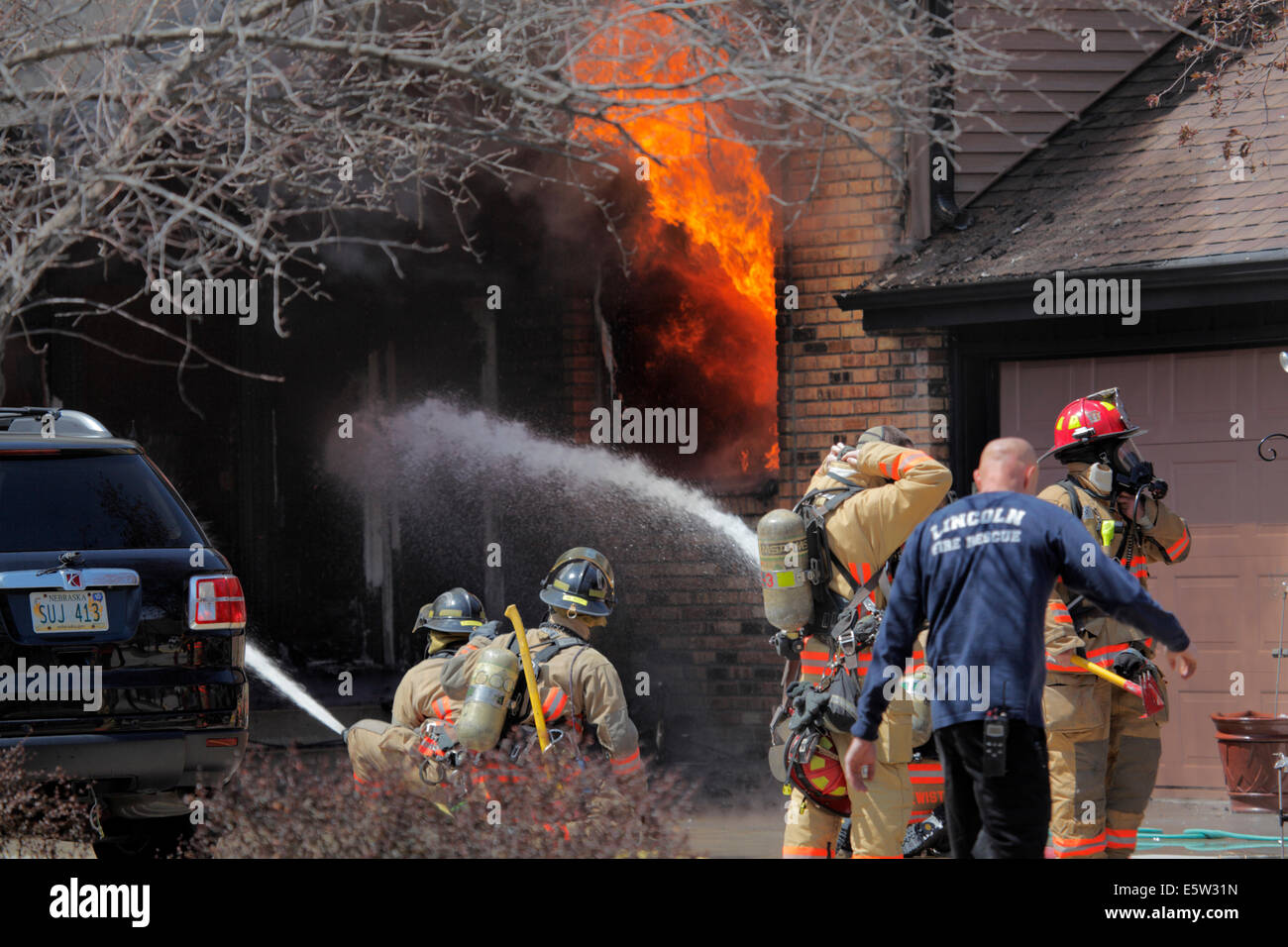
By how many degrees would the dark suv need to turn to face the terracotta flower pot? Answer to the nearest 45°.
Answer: approximately 90° to its right

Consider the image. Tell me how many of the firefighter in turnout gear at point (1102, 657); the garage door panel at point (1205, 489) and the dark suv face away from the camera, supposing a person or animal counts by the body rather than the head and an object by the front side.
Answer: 1

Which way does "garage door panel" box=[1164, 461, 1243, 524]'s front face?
toward the camera

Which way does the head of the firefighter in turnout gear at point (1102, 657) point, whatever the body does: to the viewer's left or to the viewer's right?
to the viewer's right

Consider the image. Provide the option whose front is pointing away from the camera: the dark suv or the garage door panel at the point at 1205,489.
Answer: the dark suv

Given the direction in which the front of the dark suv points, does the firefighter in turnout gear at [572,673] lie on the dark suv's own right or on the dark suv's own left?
on the dark suv's own right

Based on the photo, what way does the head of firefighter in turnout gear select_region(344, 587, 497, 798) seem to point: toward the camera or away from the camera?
away from the camera

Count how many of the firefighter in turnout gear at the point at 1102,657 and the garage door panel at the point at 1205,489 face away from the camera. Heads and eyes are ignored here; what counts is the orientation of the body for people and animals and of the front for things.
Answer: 0

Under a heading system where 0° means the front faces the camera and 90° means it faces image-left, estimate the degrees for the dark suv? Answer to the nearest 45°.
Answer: approximately 180°

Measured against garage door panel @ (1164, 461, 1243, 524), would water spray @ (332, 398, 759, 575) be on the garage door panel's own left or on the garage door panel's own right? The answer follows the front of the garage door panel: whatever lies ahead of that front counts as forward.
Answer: on the garage door panel's own right

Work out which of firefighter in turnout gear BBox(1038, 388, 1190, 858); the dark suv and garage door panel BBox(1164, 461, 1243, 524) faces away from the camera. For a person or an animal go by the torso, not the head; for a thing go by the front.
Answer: the dark suv

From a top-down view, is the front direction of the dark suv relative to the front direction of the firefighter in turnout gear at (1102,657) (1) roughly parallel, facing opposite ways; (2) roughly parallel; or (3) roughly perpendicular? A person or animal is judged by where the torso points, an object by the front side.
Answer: roughly parallel, facing opposite ways

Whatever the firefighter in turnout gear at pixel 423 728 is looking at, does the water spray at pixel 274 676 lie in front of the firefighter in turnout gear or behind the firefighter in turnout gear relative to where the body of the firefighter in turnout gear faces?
in front

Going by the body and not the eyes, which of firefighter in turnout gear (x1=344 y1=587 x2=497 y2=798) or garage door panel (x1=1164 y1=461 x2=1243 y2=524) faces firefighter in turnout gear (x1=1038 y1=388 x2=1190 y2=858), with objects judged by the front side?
the garage door panel
